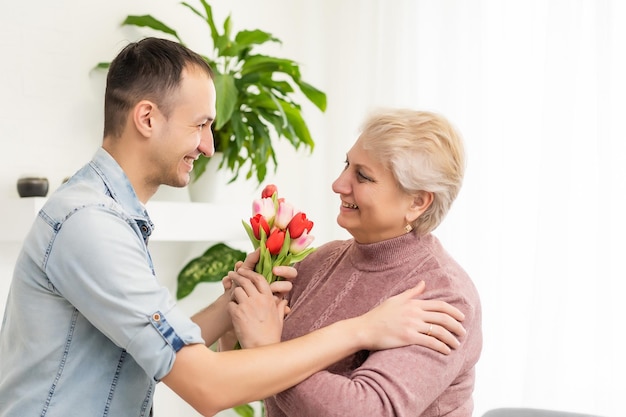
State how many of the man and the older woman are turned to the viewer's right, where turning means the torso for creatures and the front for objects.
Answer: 1

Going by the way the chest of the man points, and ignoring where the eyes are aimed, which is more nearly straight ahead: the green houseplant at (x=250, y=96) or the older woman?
the older woman

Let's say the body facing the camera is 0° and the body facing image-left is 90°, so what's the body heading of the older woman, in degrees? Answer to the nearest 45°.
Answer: approximately 45°

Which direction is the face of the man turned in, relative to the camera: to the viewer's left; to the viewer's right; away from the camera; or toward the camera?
to the viewer's right

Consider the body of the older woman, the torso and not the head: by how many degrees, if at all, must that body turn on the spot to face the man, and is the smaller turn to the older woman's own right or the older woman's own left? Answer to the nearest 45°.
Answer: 0° — they already face them

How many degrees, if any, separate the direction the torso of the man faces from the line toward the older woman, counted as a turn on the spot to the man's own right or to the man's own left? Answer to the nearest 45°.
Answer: approximately 45° to the man's own left

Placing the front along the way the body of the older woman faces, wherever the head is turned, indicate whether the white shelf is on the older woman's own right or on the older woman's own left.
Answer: on the older woman's own right

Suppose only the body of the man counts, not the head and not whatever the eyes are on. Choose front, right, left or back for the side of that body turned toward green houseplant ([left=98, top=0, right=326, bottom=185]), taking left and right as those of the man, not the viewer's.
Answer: left

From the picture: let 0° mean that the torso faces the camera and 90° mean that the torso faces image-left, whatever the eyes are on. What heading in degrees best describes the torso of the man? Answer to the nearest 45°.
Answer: approximately 270°
